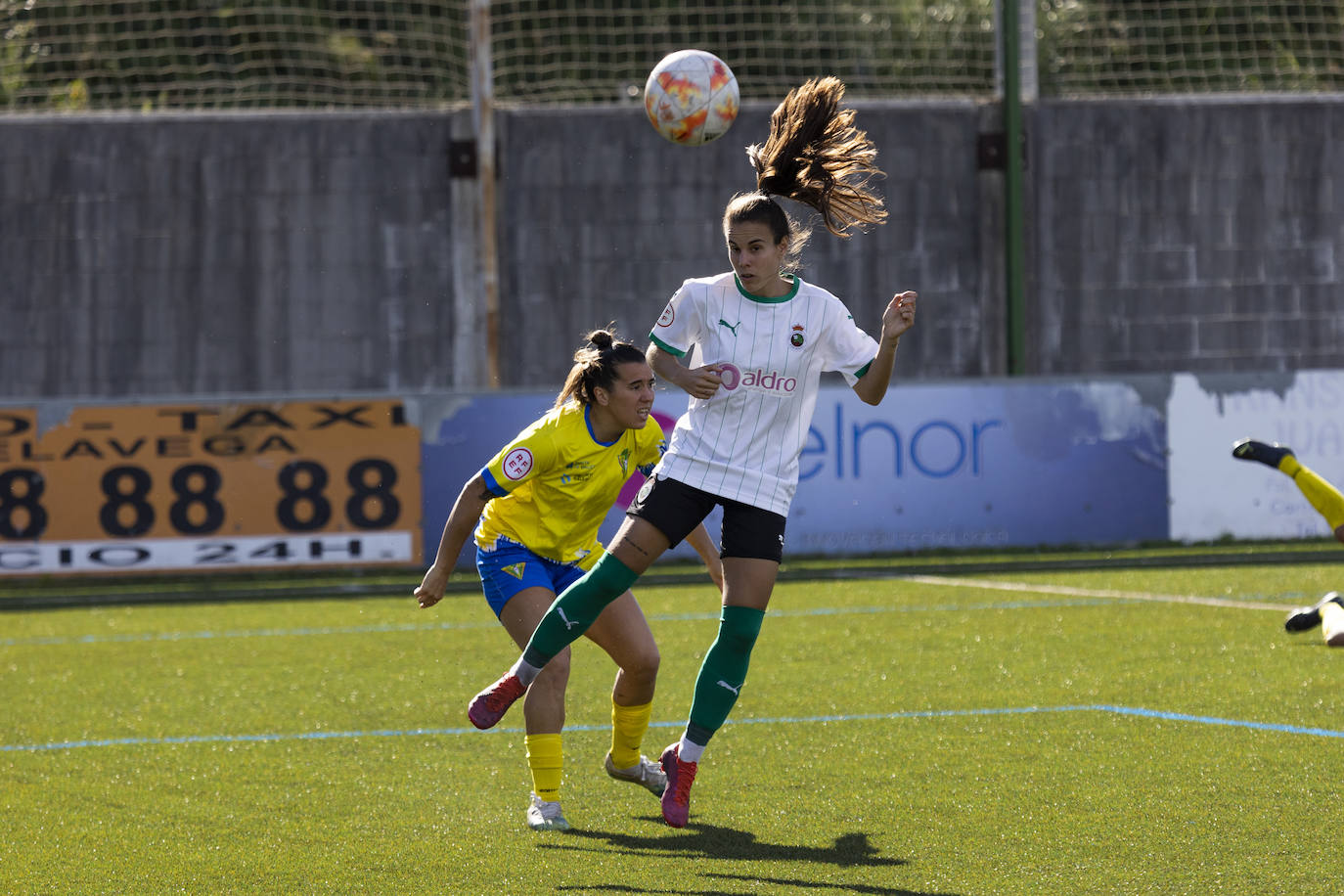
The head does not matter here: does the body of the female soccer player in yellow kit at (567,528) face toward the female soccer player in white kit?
yes

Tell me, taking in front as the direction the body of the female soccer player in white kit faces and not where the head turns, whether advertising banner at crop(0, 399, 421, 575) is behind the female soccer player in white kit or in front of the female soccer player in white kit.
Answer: behind

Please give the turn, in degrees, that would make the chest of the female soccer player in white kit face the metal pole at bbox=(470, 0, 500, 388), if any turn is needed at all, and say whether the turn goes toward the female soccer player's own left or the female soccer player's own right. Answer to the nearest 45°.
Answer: approximately 180°

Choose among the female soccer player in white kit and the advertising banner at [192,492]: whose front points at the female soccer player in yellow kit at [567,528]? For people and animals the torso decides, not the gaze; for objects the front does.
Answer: the advertising banner

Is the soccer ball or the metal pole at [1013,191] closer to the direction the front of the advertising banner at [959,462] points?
the soccer ball

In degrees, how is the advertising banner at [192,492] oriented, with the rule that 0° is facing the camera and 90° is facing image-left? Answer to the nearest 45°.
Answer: approximately 0°
